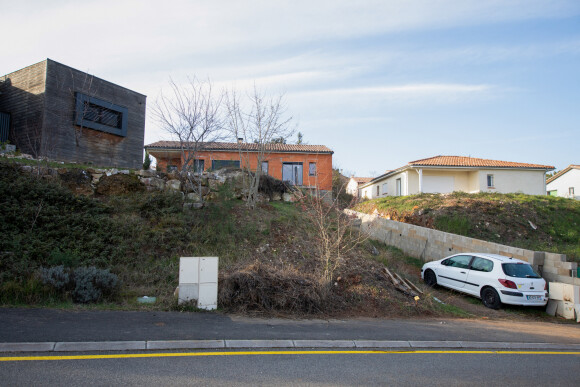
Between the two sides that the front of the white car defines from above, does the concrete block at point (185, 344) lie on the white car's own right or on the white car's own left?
on the white car's own left

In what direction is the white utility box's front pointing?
toward the camera

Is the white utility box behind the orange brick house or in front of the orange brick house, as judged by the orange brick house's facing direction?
in front

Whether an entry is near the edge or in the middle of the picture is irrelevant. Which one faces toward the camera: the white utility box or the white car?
the white utility box

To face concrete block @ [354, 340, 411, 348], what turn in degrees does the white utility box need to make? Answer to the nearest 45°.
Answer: approximately 45° to its left

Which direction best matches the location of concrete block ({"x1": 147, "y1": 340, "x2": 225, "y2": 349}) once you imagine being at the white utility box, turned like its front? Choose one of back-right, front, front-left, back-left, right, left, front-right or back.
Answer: front

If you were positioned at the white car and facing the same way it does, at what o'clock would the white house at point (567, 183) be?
The white house is roughly at 2 o'clock from the white car.

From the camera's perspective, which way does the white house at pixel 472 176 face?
toward the camera

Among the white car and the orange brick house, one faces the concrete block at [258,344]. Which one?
the orange brick house

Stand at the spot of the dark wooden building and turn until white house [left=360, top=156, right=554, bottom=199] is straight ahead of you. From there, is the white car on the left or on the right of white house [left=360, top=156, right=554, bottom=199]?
right

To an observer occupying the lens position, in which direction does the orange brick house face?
facing the viewer

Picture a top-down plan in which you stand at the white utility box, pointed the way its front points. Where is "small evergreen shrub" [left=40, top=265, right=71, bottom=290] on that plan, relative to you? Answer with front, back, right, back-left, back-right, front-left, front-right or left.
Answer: right

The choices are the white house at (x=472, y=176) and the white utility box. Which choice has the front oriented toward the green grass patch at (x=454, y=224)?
the white house

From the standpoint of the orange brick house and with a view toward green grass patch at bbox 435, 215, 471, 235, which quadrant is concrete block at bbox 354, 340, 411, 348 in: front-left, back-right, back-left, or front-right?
front-right

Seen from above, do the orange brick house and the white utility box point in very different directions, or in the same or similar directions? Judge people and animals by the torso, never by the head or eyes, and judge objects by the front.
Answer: same or similar directions

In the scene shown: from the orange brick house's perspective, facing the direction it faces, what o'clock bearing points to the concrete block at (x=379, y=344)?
The concrete block is roughly at 12 o'clock from the orange brick house.

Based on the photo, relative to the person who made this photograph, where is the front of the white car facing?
facing away from the viewer and to the left of the viewer

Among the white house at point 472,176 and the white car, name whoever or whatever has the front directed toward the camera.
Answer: the white house

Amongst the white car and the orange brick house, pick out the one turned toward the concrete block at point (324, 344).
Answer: the orange brick house
